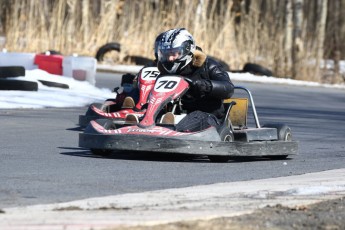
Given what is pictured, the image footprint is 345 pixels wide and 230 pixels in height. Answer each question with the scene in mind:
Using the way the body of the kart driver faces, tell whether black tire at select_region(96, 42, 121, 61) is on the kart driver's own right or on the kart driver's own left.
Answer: on the kart driver's own right

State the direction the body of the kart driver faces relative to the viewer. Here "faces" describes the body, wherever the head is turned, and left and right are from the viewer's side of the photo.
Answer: facing the viewer and to the left of the viewer

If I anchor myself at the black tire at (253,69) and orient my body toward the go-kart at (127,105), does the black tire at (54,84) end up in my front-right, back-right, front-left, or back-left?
front-right

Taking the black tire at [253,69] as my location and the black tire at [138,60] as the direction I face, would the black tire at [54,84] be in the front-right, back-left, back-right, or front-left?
front-left

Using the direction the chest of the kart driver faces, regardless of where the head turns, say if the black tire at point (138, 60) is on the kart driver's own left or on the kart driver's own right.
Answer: on the kart driver's own right

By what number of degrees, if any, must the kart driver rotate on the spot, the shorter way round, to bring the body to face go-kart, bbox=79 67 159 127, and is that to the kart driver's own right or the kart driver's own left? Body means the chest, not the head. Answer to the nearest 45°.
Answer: approximately 90° to the kart driver's own right

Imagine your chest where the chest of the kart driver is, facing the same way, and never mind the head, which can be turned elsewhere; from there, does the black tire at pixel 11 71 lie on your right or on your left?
on your right

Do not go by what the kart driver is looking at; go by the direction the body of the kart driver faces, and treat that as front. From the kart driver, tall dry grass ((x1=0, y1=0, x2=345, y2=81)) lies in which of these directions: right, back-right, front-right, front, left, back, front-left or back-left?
back-right

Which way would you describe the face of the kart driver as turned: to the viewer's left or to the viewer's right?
to the viewer's left
